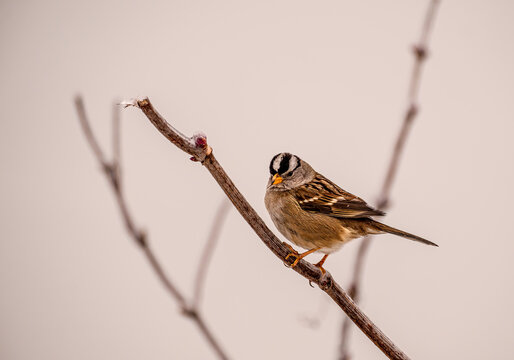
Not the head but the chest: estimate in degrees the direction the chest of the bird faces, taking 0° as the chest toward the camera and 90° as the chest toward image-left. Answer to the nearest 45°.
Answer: approximately 45°
